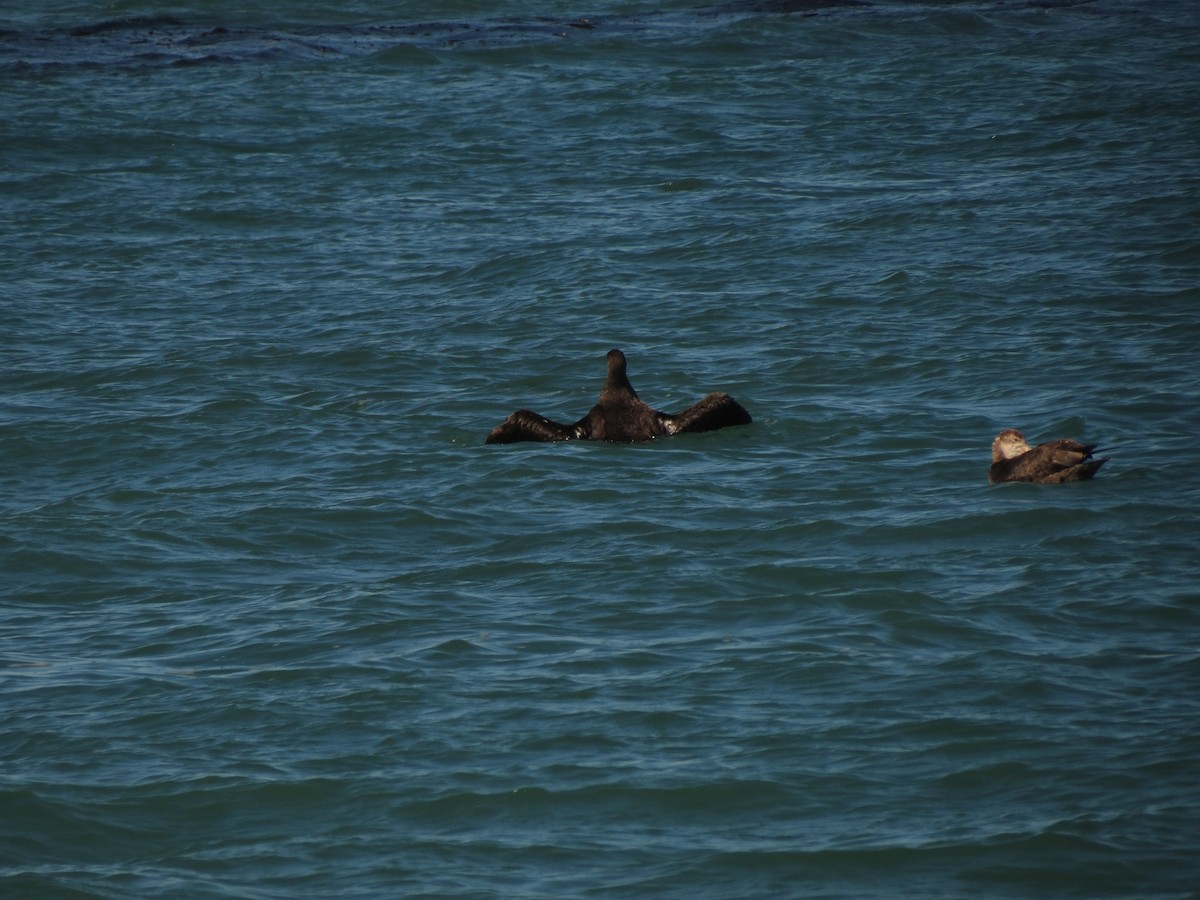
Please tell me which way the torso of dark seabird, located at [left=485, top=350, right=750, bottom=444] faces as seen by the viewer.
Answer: away from the camera

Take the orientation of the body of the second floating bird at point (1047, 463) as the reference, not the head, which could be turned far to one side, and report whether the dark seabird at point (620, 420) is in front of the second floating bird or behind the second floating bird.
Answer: in front

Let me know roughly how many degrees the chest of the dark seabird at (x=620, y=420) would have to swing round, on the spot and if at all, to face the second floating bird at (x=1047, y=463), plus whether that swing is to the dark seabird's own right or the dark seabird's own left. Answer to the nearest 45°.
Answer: approximately 135° to the dark seabird's own right

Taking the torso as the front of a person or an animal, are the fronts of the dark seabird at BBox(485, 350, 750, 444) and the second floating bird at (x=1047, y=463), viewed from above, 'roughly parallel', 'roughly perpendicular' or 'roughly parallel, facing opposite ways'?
roughly perpendicular

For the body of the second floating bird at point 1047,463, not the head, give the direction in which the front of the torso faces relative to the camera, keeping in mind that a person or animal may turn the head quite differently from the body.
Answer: to the viewer's left

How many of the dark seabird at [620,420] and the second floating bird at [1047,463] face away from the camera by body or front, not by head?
1
